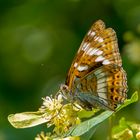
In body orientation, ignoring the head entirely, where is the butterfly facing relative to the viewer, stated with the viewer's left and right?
facing to the left of the viewer

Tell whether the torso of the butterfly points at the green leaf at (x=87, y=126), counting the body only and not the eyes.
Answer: no
